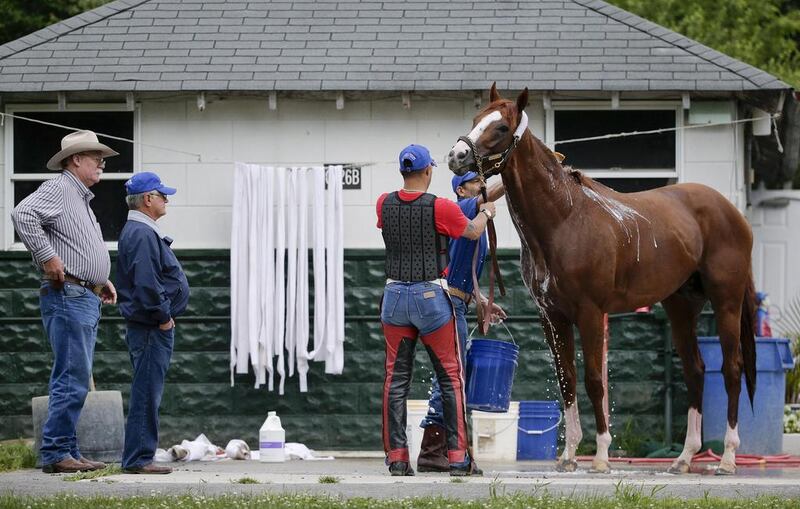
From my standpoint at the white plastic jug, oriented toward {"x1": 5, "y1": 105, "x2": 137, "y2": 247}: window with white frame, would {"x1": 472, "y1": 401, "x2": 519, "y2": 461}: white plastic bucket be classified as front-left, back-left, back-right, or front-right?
back-right

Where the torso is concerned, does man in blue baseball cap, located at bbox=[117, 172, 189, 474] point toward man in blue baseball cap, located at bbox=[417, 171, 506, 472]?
yes

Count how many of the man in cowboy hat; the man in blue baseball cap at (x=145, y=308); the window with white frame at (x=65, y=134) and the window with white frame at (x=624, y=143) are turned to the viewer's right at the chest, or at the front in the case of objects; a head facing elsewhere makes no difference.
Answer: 2

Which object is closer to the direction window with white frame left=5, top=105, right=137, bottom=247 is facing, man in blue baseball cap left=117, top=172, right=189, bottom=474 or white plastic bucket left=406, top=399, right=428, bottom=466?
the man in blue baseball cap

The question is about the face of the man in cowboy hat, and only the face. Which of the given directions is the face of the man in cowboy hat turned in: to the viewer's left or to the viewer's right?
to the viewer's right

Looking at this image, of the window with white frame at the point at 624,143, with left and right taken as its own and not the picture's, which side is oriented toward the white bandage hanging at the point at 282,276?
right

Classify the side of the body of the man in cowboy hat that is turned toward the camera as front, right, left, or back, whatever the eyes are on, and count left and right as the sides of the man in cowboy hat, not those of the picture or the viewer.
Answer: right

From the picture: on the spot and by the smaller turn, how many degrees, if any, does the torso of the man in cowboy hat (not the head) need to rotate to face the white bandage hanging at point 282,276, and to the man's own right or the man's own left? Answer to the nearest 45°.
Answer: approximately 45° to the man's own left

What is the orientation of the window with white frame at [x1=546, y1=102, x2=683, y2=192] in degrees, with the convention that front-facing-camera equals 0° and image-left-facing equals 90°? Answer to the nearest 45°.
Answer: approximately 0°

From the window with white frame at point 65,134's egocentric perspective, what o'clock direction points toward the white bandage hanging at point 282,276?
The white bandage hanging is roughly at 10 o'clock from the window with white frame.

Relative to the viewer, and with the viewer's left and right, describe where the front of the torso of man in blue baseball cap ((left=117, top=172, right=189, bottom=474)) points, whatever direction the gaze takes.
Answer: facing to the right of the viewer

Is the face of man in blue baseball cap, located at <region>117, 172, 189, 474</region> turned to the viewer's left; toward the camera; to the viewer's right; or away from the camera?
to the viewer's right
